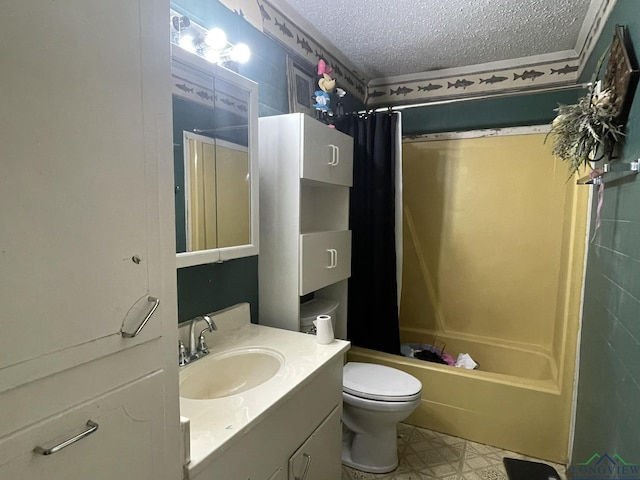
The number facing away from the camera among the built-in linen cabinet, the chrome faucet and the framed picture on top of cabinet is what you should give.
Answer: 0

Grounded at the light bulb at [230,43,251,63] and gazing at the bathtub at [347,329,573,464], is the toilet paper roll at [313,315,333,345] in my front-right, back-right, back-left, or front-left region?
front-right

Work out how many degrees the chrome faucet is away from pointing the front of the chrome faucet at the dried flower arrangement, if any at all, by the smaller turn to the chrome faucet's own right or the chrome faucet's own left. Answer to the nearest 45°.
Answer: approximately 45° to the chrome faucet's own left

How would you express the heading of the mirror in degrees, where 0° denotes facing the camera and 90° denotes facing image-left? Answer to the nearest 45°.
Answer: approximately 315°

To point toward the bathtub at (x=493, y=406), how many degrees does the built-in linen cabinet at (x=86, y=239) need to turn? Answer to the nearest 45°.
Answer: approximately 45° to its left

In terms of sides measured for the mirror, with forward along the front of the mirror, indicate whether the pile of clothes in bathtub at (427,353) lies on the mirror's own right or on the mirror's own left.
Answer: on the mirror's own left

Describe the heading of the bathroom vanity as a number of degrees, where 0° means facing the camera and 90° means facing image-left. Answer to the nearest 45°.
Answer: approximately 315°

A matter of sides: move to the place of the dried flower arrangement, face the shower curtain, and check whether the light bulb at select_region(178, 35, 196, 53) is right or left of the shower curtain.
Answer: left

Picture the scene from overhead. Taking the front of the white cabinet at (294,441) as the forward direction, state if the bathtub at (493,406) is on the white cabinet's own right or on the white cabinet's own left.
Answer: on the white cabinet's own left

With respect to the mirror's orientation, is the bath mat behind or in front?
in front

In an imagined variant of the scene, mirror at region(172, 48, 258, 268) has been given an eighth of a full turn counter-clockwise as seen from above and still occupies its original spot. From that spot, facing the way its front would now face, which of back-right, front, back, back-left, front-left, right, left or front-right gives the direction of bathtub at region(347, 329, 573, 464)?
front

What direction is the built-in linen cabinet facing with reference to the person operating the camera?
facing the viewer and to the right of the viewer

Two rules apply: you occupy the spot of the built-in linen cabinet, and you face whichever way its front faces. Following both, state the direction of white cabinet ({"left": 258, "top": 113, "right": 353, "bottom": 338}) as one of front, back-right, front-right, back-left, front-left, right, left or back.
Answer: left

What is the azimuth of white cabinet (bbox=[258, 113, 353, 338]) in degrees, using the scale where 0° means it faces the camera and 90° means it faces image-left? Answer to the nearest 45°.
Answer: approximately 315°

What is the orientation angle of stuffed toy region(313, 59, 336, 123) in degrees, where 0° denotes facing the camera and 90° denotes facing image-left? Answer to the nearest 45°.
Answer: approximately 315°
